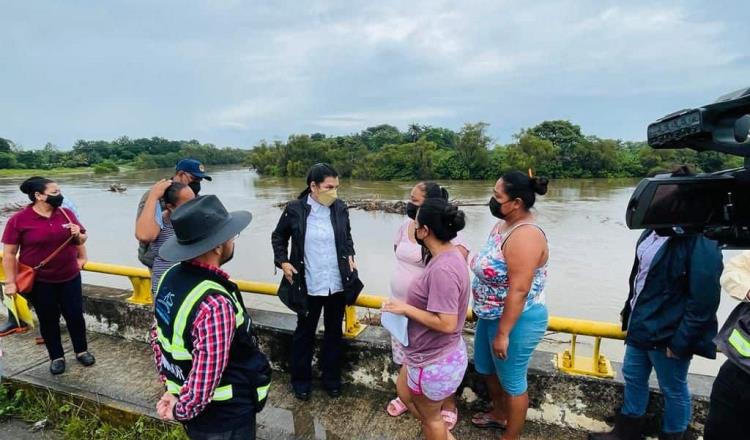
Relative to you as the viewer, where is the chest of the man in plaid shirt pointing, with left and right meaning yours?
facing away from the viewer and to the right of the viewer

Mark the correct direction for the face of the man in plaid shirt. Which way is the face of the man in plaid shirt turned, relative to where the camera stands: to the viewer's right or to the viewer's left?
to the viewer's right

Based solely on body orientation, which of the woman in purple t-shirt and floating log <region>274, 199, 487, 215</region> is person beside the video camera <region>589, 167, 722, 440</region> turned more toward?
the woman in purple t-shirt

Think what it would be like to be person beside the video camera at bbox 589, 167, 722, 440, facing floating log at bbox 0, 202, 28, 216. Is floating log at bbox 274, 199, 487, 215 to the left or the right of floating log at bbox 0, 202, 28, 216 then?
right

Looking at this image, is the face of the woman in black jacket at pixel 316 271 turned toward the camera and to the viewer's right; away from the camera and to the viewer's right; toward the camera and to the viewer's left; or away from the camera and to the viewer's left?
toward the camera and to the viewer's right
